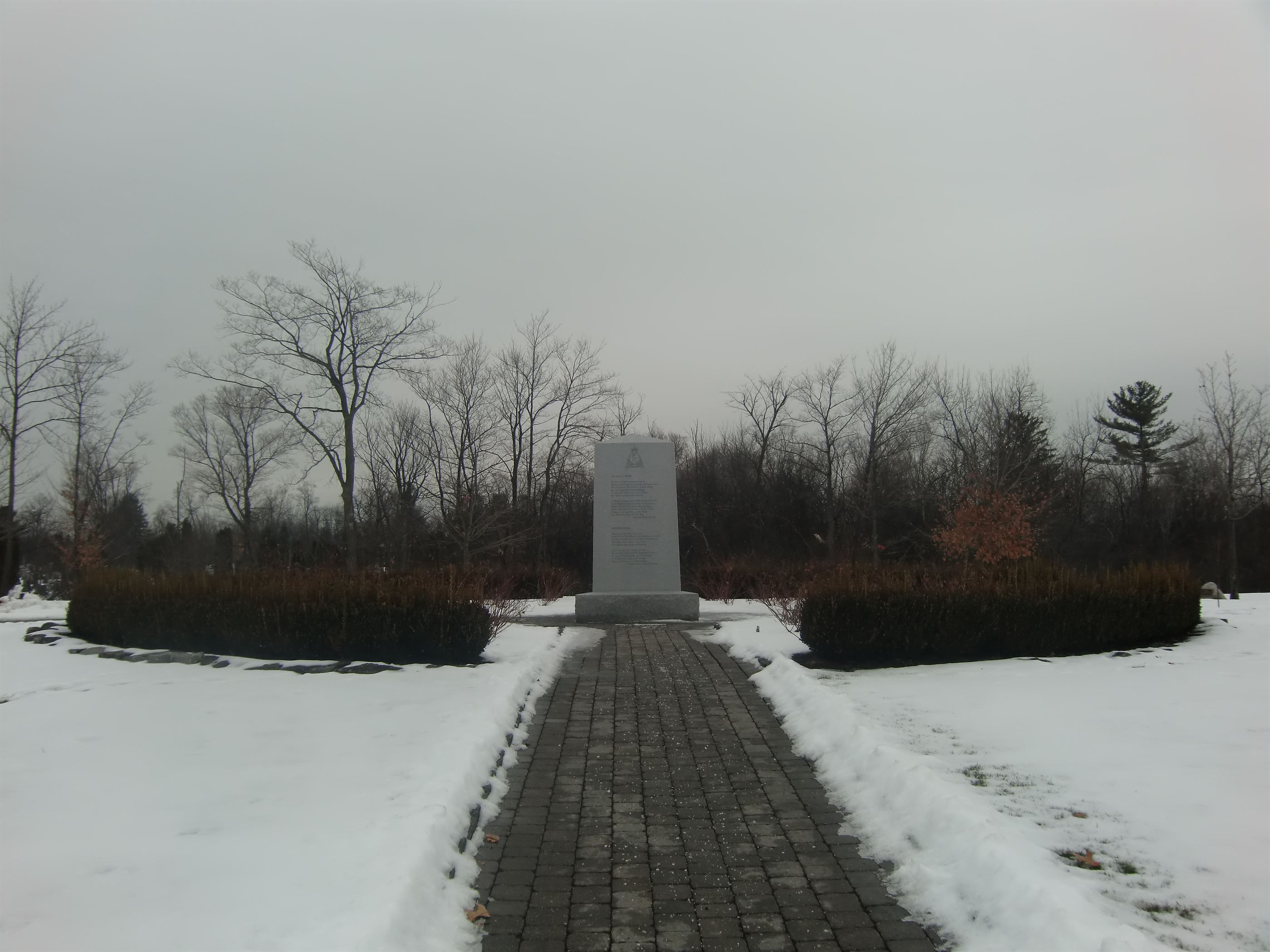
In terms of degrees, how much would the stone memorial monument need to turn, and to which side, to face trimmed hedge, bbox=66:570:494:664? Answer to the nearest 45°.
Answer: approximately 45° to its right

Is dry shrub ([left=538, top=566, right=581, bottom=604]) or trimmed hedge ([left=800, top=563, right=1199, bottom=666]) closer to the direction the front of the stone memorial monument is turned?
the trimmed hedge

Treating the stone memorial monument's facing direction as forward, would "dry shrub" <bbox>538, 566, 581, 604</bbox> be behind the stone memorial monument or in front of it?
behind

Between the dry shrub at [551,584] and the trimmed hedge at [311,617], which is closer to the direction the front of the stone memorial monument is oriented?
the trimmed hedge

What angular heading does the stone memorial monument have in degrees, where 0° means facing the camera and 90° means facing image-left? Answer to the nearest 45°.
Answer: approximately 0°

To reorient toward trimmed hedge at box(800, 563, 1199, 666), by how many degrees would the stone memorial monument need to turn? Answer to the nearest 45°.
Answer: approximately 45° to its left
